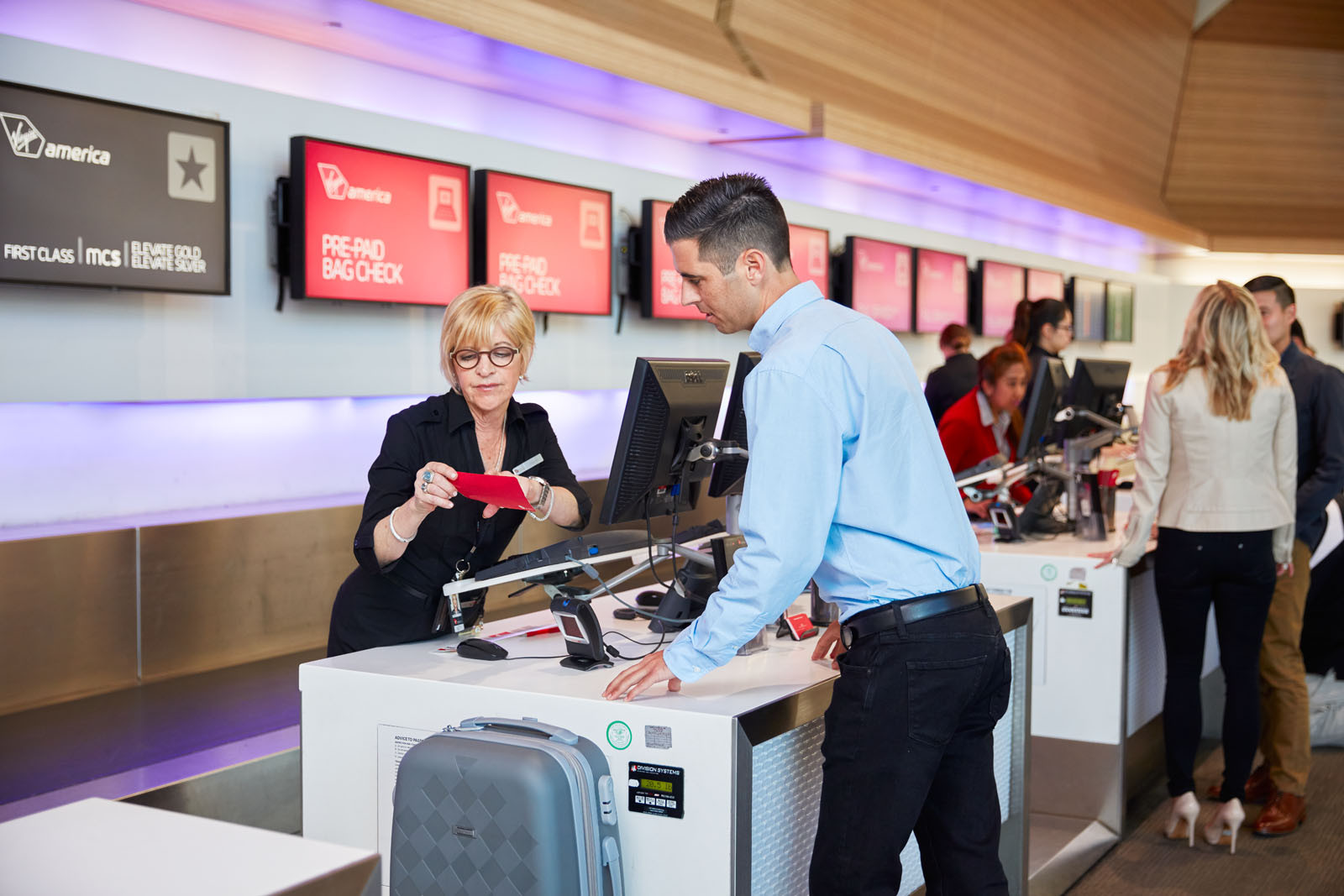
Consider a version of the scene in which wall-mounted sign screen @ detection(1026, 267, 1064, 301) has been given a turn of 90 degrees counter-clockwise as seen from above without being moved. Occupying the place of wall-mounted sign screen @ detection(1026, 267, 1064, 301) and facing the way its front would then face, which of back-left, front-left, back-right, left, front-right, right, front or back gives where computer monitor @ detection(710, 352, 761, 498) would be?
back-right

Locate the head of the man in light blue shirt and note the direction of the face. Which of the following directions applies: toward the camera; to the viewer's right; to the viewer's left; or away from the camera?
to the viewer's left

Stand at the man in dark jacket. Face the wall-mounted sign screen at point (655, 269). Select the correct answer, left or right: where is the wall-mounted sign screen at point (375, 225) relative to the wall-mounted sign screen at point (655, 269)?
left

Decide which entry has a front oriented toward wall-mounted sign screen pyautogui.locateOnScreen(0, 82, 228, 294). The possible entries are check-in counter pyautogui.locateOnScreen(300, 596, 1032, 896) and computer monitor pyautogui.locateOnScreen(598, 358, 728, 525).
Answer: the computer monitor

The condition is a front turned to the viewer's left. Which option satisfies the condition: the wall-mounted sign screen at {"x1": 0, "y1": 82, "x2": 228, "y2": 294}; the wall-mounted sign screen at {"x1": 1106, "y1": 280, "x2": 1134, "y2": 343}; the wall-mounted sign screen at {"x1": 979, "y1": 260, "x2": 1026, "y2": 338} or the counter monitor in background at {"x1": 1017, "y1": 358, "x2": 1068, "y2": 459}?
the counter monitor in background

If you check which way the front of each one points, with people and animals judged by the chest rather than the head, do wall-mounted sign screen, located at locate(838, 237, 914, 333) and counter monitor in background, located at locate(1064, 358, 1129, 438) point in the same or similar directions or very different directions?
very different directions

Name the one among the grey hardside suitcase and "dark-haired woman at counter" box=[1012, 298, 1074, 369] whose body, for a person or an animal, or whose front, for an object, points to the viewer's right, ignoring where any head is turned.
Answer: the dark-haired woman at counter

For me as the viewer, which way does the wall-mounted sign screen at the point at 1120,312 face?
facing the viewer and to the right of the viewer

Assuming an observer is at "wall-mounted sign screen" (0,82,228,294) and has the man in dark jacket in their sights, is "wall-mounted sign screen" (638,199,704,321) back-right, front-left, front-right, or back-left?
front-left

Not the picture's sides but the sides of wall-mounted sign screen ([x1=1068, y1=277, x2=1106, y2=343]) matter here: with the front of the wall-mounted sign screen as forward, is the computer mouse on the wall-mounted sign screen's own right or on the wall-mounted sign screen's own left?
on the wall-mounted sign screen's own right

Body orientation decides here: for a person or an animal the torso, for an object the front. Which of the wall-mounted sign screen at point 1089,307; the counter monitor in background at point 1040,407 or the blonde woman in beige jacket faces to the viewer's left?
the counter monitor in background

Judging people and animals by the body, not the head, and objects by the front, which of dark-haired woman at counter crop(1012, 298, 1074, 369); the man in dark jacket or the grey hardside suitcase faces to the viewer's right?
the dark-haired woman at counter
